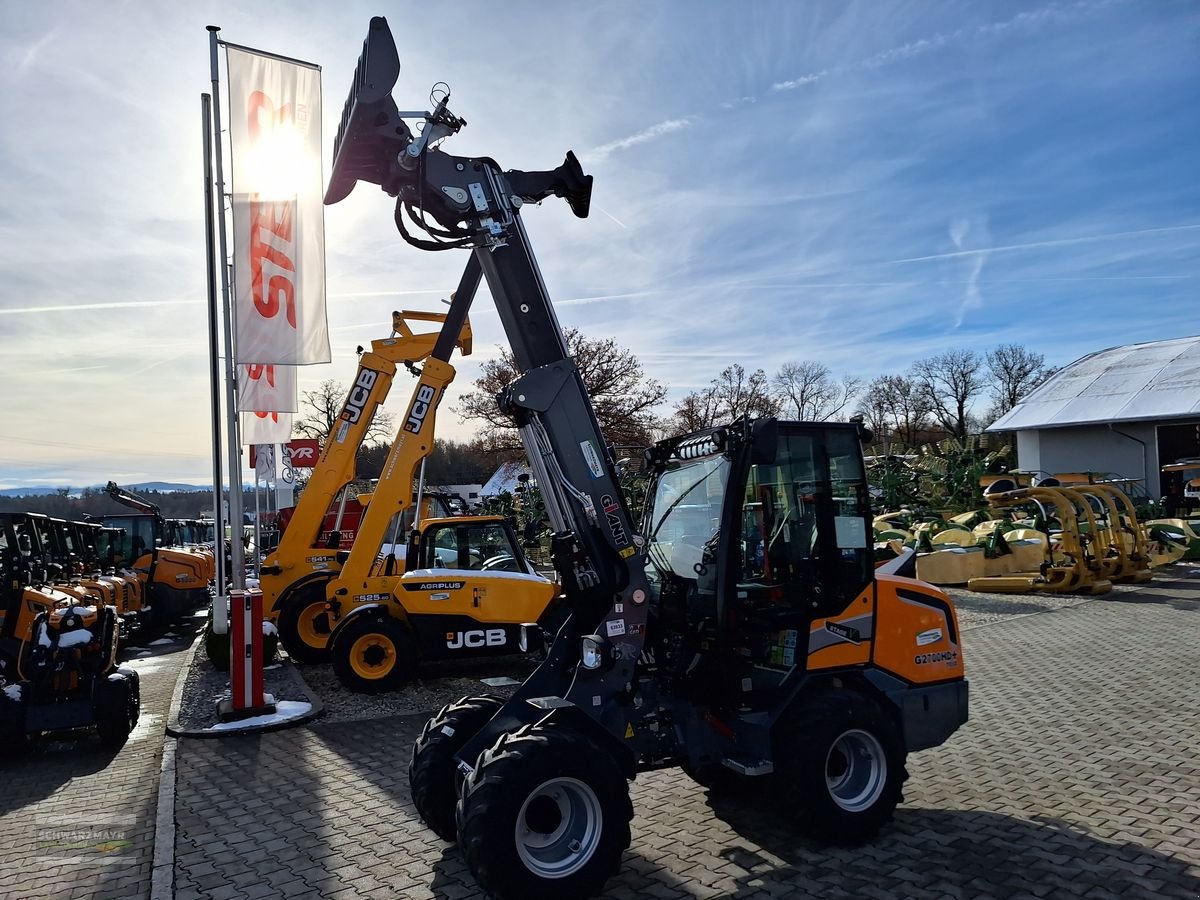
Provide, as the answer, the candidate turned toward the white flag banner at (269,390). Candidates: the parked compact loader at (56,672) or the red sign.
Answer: the red sign

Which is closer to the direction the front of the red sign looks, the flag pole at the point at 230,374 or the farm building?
the flag pole

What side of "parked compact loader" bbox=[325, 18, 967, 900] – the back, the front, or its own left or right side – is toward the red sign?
right

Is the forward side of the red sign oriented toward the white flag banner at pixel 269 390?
yes

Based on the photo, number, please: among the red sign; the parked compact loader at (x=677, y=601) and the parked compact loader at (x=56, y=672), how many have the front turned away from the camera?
0

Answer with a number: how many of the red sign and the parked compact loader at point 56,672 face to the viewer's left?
0

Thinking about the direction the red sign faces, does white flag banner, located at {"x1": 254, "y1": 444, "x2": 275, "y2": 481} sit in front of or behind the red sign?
in front

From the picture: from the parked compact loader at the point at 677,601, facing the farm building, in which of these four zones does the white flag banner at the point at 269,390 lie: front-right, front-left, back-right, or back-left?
front-left

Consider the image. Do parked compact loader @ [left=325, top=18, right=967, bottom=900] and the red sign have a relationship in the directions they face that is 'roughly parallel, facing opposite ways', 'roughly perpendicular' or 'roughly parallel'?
roughly perpendicular

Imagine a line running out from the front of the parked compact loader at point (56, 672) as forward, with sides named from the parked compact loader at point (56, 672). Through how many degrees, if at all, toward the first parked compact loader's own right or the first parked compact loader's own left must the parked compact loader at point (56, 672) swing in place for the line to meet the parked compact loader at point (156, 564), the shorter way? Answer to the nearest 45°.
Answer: approximately 135° to the first parked compact loader's own left

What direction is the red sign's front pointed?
toward the camera
